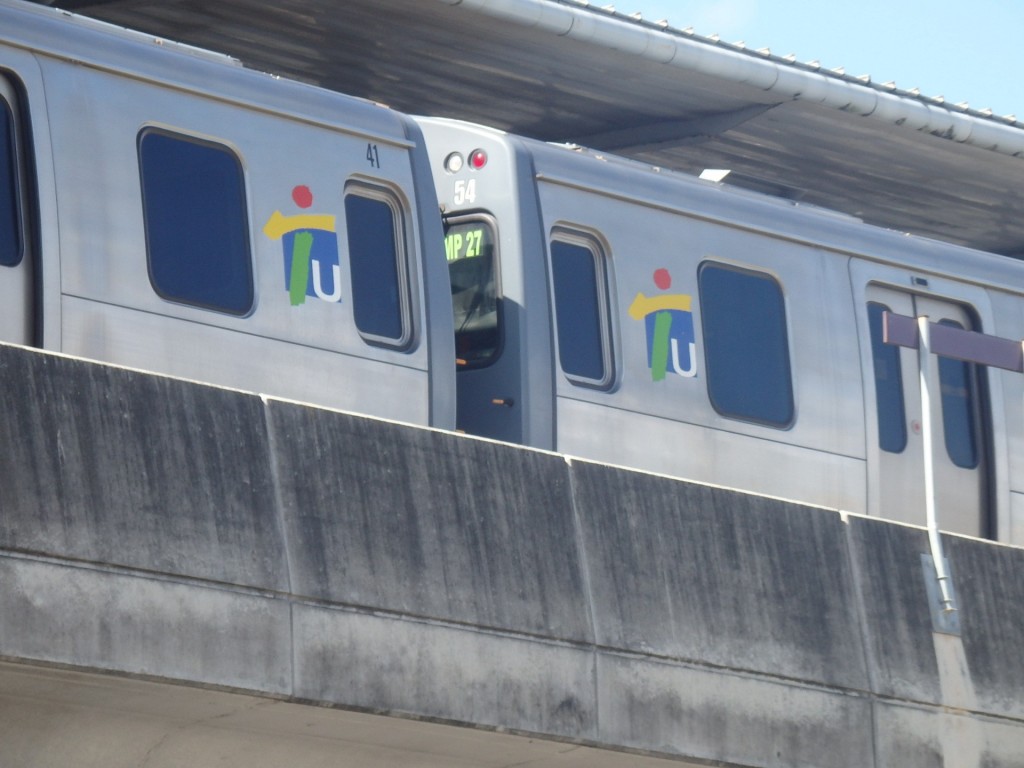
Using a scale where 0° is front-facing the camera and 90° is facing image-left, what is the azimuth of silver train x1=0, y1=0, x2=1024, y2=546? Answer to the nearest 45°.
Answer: approximately 45°

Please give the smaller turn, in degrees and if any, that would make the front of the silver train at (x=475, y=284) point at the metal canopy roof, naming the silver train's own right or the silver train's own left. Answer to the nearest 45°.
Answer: approximately 135° to the silver train's own right
